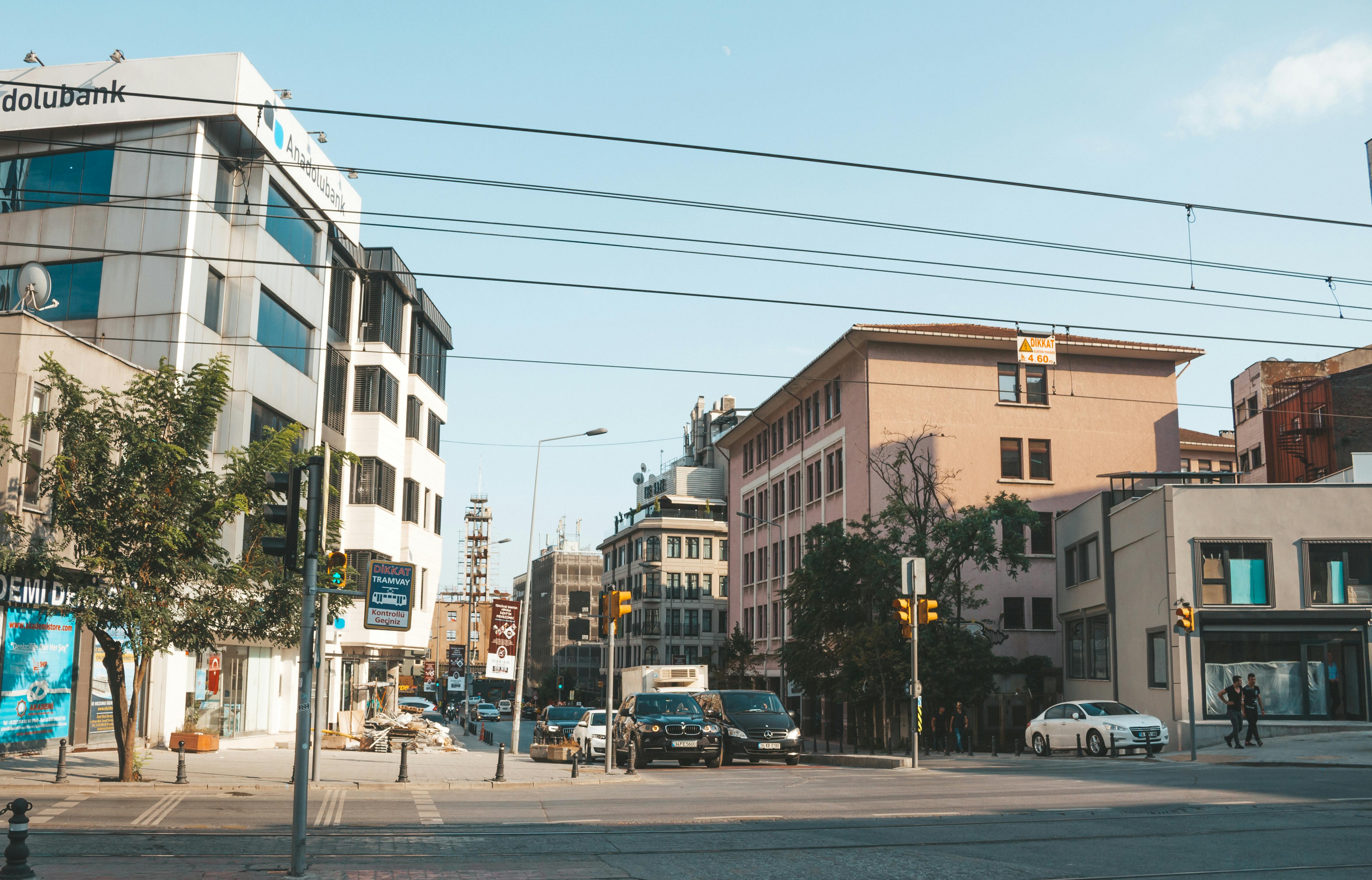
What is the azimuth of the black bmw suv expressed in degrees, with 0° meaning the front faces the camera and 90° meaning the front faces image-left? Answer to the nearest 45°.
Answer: approximately 315°

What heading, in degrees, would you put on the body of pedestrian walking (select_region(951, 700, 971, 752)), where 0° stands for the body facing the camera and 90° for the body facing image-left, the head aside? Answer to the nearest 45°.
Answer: approximately 0°

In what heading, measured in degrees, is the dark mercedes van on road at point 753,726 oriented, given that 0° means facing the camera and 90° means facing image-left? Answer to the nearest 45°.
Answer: approximately 315°

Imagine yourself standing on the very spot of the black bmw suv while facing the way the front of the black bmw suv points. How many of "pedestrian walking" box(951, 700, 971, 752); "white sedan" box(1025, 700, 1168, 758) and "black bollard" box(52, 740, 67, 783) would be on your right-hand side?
1

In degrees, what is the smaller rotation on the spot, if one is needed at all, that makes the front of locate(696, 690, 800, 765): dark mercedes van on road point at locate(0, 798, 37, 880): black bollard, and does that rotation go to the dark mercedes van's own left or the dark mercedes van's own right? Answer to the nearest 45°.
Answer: approximately 45° to the dark mercedes van's own right

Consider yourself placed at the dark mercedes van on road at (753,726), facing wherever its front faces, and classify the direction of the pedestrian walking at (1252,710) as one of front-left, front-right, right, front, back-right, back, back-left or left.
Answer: front-left

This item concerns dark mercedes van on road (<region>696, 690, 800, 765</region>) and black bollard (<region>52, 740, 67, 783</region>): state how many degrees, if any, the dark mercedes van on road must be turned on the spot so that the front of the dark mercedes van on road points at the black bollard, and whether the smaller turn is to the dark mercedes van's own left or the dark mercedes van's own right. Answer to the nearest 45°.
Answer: approximately 90° to the dark mercedes van's own right

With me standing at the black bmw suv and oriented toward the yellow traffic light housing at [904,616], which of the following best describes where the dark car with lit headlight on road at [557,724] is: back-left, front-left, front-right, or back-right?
back-left

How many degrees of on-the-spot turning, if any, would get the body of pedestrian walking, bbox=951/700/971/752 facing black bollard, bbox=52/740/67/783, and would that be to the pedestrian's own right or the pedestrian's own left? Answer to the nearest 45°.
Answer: approximately 45° to the pedestrian's own right

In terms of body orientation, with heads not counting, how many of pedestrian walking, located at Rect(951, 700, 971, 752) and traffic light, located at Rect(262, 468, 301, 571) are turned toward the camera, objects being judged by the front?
1
